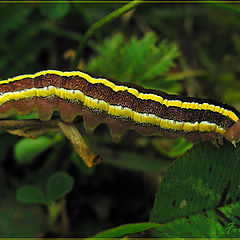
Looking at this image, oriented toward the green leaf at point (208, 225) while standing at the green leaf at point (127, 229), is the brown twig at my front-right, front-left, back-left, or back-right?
back-left

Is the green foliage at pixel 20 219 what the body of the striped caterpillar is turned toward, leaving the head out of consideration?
no

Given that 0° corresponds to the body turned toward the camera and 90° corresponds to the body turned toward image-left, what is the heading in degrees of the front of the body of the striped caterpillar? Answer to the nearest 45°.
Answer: approximately 270°
